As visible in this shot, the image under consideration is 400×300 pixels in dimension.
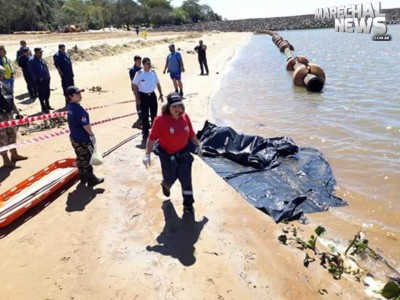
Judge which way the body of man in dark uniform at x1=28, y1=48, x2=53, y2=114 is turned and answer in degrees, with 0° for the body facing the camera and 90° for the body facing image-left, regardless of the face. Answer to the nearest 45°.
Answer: approximately 315°

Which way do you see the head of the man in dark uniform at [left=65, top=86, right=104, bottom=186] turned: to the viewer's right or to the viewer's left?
to the viewer's right

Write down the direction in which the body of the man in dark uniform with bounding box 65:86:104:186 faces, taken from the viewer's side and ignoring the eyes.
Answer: to the viewer's right

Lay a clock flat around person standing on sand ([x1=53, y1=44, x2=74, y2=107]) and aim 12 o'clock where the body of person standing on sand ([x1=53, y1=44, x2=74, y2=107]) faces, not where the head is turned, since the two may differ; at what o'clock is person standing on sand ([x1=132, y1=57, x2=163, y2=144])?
person standing on sand ([x1=132, y1=57, x2=163, y2=144]) is roughly at 1 o'clock from person standing on sand ([x1=53, y1=44, x2=74, y2=107]).

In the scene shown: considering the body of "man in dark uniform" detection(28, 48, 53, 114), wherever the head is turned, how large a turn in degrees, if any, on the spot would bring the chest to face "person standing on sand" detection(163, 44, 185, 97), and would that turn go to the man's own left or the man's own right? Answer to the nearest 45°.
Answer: approximately 45° to the man's own left

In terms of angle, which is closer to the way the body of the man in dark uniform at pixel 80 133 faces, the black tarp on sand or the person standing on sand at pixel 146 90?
the black tarp on sand

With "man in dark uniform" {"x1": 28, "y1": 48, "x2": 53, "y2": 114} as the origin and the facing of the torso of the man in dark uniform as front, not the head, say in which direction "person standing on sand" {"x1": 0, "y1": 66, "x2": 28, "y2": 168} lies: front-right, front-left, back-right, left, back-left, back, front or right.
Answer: front-right
